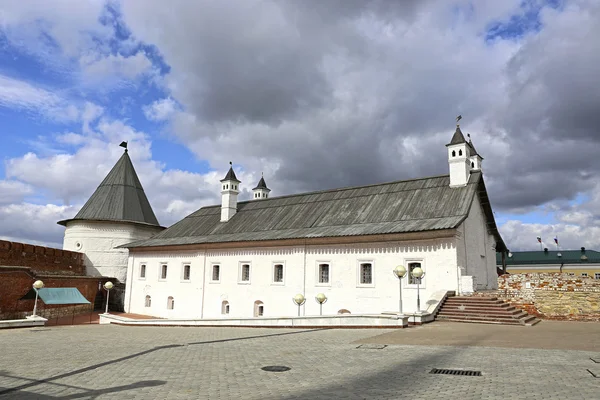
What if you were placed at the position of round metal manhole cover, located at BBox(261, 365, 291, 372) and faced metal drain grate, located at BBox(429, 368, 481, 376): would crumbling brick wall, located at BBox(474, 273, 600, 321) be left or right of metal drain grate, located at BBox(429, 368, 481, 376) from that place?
left

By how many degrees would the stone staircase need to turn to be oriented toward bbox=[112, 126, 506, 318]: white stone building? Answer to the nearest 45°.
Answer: approximately 135° to its right

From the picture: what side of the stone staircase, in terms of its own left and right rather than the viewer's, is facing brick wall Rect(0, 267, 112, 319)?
right

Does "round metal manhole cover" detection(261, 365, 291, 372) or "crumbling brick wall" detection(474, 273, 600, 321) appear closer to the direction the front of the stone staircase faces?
the round metal manhole cover

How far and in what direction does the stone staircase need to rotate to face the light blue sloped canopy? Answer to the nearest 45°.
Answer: approximately 90° to its right

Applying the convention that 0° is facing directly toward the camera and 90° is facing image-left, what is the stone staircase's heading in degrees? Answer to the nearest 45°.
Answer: approximately 0°

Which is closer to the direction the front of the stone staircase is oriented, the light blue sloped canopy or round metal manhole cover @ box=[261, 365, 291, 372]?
the round metal manhole cover

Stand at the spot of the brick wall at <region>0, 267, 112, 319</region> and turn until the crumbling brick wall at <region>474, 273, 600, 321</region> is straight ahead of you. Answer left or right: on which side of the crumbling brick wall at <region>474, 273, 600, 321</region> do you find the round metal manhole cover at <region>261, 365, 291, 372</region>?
right

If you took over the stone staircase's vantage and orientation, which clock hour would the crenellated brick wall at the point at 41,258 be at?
The crenellated brick wall is roughly at 3 o'clock from the stone staircase.

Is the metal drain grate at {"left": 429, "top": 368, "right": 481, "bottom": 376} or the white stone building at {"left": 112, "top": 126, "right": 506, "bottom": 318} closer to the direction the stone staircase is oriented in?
the metal drain grate

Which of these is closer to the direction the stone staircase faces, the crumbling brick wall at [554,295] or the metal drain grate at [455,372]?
the metal drain grate
